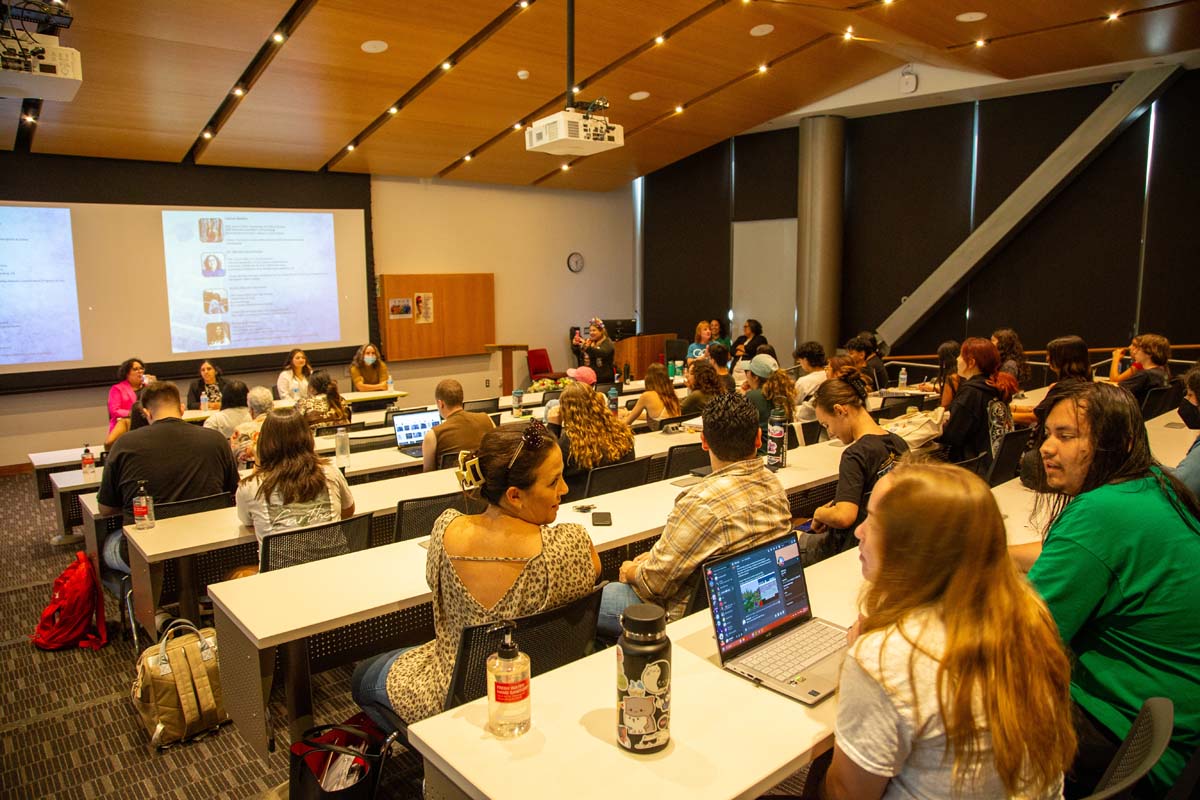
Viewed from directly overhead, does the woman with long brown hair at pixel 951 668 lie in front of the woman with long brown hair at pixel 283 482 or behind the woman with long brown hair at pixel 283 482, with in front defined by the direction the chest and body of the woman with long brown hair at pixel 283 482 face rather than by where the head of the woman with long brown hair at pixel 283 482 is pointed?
behind

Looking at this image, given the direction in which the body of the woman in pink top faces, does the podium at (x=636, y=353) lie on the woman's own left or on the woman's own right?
on the woman's own left

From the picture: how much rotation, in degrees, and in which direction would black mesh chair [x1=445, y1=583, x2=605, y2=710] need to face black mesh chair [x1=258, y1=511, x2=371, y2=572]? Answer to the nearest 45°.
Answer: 0° — it already faces it

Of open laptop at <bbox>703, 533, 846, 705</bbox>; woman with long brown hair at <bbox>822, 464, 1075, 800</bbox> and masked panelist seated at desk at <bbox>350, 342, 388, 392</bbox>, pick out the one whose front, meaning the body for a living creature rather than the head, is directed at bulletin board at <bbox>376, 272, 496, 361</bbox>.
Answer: the woman with long brown hair

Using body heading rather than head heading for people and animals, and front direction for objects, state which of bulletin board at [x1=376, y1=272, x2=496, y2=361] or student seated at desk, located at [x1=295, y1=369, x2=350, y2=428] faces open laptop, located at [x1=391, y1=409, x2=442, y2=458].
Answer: the bulletin board

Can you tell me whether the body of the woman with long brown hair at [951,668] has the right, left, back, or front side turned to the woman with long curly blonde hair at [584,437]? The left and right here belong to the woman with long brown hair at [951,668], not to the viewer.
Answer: front

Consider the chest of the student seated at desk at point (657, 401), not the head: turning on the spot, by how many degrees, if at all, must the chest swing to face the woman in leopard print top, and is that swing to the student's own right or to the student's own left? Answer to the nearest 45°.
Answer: approximately 135° to the student's own left

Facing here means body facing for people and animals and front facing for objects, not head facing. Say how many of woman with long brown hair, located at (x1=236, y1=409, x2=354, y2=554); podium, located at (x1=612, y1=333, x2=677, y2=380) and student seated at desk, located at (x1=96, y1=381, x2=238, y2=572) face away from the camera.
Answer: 2

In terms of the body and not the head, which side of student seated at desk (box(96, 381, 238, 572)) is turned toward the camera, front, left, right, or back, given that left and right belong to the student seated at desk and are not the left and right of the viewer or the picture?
back

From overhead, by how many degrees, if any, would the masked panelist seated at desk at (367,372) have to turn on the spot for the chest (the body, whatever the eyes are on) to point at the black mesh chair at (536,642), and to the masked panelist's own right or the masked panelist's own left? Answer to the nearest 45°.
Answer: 0° — they already face it

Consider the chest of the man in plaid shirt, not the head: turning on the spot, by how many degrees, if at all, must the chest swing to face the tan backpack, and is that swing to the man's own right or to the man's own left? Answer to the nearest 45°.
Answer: approximately 45° to the man's own left

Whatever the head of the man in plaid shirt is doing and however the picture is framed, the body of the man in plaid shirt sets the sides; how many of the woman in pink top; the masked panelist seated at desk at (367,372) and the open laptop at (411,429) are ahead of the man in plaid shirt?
3

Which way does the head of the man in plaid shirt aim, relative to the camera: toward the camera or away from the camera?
away from the camera

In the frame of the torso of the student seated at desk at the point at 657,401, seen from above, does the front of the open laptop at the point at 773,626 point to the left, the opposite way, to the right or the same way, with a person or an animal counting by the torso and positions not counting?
the opposite way

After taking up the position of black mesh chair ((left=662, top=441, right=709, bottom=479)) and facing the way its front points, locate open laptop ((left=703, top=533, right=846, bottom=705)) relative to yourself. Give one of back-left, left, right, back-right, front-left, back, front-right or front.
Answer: back-left

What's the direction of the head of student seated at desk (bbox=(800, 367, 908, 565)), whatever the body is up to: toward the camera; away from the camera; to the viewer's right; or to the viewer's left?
to the viewer's left

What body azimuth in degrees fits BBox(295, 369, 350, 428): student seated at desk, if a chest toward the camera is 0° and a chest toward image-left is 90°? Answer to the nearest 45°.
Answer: approximately 135°

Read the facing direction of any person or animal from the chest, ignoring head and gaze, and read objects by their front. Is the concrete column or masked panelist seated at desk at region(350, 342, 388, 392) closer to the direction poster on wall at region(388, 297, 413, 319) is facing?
the masked panelist seated at desk

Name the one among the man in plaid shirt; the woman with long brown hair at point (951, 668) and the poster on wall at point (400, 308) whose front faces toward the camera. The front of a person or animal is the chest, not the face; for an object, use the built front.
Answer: the poster on wall

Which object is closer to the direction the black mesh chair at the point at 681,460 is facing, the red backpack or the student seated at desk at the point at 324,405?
the student seated at desk

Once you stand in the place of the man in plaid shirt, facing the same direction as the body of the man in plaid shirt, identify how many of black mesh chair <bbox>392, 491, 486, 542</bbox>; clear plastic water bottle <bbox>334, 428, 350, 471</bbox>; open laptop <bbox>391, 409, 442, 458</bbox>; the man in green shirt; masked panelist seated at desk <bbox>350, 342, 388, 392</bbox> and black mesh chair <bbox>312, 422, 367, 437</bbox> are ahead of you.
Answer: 5

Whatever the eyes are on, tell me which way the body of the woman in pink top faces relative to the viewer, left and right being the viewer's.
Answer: facing the viewer and to the right of the viewer
